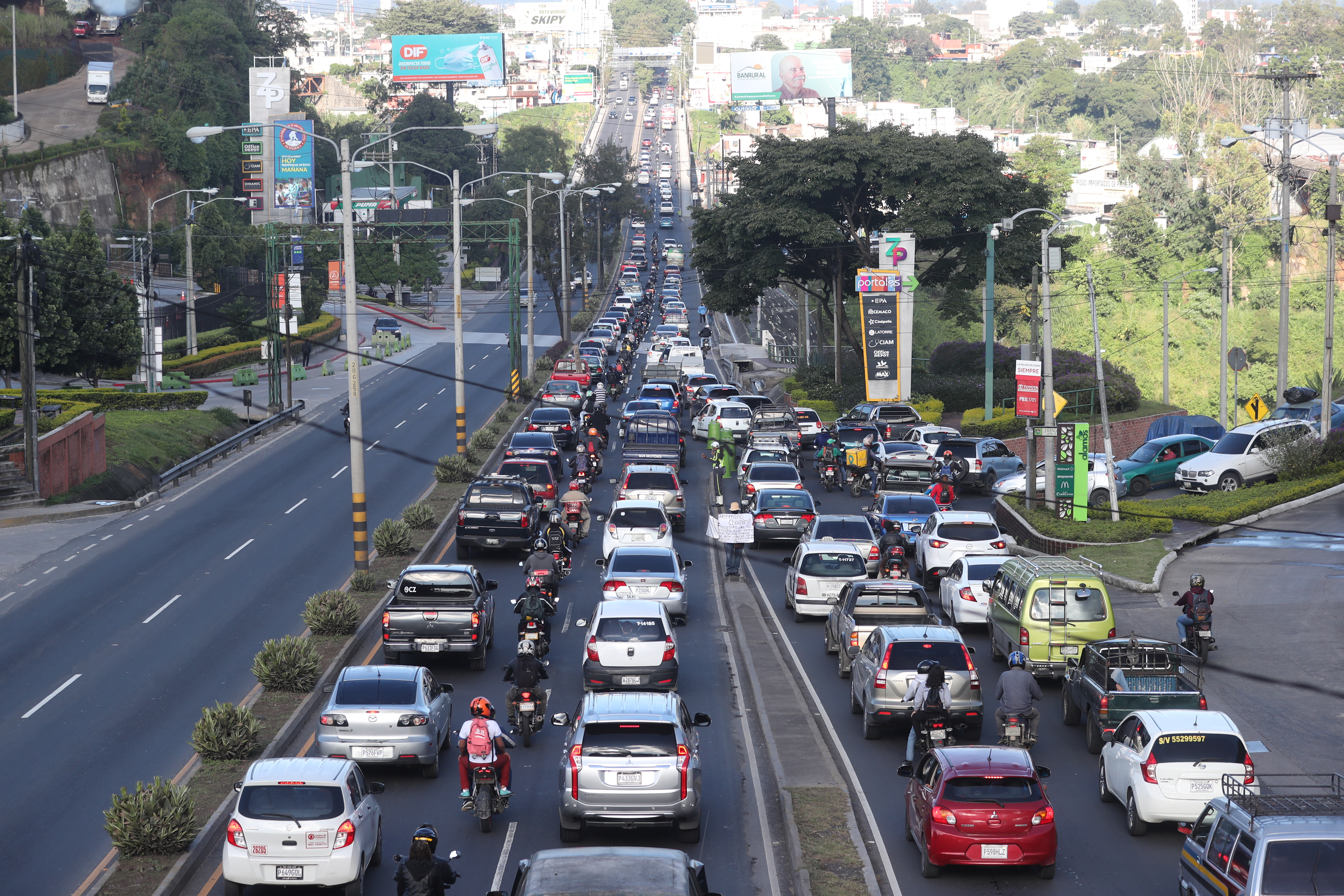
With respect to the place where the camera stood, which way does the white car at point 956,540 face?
facing away from the viewer

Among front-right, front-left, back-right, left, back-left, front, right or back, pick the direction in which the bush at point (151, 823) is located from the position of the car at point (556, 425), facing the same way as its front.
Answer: back

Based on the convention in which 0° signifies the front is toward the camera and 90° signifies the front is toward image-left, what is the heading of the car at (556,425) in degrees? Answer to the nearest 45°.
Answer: approximately 180°

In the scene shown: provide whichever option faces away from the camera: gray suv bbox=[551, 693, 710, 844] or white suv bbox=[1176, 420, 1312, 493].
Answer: the gray suv

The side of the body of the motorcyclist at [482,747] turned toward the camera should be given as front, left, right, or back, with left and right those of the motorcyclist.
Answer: back

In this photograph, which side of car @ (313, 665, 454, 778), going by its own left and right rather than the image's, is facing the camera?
back

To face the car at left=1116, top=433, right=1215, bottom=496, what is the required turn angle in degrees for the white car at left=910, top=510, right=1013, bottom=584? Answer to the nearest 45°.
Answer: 0° — it already faces it

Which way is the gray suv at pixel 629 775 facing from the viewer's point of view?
away from the camera

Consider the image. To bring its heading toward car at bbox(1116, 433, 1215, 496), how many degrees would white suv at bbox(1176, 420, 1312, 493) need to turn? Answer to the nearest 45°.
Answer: approximately 90° to its right

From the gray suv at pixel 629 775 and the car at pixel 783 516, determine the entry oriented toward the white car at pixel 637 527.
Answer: the gray suv

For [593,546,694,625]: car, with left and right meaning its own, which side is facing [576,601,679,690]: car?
back

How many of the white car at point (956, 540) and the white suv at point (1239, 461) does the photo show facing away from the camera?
1

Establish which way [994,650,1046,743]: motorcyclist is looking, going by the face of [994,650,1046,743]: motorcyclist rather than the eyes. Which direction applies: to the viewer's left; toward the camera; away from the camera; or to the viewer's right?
away from the camera

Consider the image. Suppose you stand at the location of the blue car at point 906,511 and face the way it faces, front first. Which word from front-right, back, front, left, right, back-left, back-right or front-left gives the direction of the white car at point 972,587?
back

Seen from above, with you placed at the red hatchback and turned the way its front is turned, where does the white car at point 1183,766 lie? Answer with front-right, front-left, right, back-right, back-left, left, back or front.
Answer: front-right

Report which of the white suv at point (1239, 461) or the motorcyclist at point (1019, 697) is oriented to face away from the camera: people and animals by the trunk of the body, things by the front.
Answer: the motorcyclist

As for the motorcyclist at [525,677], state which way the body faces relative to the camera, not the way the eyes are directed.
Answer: away from the camera

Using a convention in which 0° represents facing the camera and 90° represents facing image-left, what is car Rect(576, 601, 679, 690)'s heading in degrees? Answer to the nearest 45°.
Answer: approximately 180°
